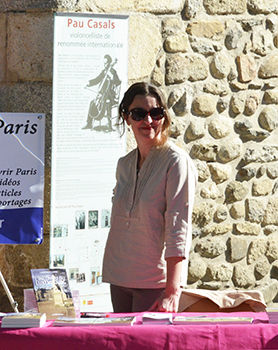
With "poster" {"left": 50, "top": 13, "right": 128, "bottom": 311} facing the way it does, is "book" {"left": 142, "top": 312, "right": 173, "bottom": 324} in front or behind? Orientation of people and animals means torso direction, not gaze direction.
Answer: in front

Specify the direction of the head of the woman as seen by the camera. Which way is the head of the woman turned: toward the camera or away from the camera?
toward the camera

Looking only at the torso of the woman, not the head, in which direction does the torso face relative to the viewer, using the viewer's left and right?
facing the viewer and to the left of the viewer

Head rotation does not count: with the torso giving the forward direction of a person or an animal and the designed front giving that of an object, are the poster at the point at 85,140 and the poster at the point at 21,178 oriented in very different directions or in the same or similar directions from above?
same or similar directions

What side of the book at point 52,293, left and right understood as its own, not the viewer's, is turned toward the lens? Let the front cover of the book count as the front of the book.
front

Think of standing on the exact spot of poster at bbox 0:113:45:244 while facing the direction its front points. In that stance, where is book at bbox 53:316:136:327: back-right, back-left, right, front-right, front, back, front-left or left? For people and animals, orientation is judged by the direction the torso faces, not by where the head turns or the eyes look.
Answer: front

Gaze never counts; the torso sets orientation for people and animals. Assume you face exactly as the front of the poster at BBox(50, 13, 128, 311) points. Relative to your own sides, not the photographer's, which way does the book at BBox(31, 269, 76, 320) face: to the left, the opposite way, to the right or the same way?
the same way

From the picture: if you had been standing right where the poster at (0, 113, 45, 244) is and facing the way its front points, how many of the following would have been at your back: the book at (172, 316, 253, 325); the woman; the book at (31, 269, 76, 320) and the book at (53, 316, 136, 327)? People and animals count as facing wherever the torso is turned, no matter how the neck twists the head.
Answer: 0

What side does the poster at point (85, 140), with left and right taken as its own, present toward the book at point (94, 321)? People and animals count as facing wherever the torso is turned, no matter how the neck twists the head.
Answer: front

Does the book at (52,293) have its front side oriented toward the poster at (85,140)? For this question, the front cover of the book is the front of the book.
no

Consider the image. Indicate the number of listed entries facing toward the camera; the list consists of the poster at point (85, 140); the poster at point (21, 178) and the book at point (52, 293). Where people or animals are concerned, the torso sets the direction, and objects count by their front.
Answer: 3

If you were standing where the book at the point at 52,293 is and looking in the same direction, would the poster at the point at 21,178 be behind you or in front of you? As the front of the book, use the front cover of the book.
behind

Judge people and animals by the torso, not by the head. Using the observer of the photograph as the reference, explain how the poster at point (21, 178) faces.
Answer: facing the viewer
